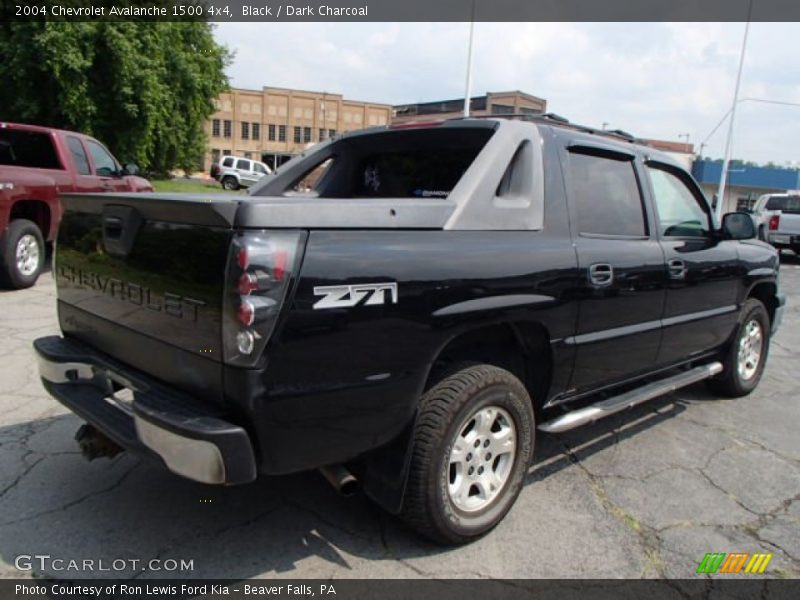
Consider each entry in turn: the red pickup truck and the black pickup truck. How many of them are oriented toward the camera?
0

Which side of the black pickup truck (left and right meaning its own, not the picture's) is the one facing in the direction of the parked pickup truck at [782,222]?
front

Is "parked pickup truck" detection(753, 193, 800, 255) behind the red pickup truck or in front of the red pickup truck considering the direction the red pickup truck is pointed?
in front

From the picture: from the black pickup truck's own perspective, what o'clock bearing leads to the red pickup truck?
The red pickup truck is roughly at 9 o'clock from the black pickup truck.

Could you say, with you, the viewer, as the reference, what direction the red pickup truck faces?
facing away from the viewer and to the right of the viewer

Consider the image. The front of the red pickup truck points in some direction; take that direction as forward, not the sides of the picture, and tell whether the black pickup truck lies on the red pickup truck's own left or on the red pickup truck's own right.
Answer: on the red pickup truck's own right

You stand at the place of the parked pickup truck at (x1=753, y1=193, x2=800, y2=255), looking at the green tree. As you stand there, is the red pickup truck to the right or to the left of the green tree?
left

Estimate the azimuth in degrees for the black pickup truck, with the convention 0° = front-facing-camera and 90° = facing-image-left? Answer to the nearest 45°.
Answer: approximately 225°

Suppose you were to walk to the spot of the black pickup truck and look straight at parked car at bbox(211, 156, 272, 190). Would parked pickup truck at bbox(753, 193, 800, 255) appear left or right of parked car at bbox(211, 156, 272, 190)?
right

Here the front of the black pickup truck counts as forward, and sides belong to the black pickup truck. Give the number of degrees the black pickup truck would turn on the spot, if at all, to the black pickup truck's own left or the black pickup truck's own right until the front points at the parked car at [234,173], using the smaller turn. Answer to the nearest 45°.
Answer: approximately 45° to the black pickup truck's own left

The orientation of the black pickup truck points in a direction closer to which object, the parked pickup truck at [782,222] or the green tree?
the parked pickup truck

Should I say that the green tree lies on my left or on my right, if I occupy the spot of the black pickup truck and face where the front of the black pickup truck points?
on my left

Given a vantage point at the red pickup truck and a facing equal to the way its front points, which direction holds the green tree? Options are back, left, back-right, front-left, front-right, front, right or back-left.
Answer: front-left
